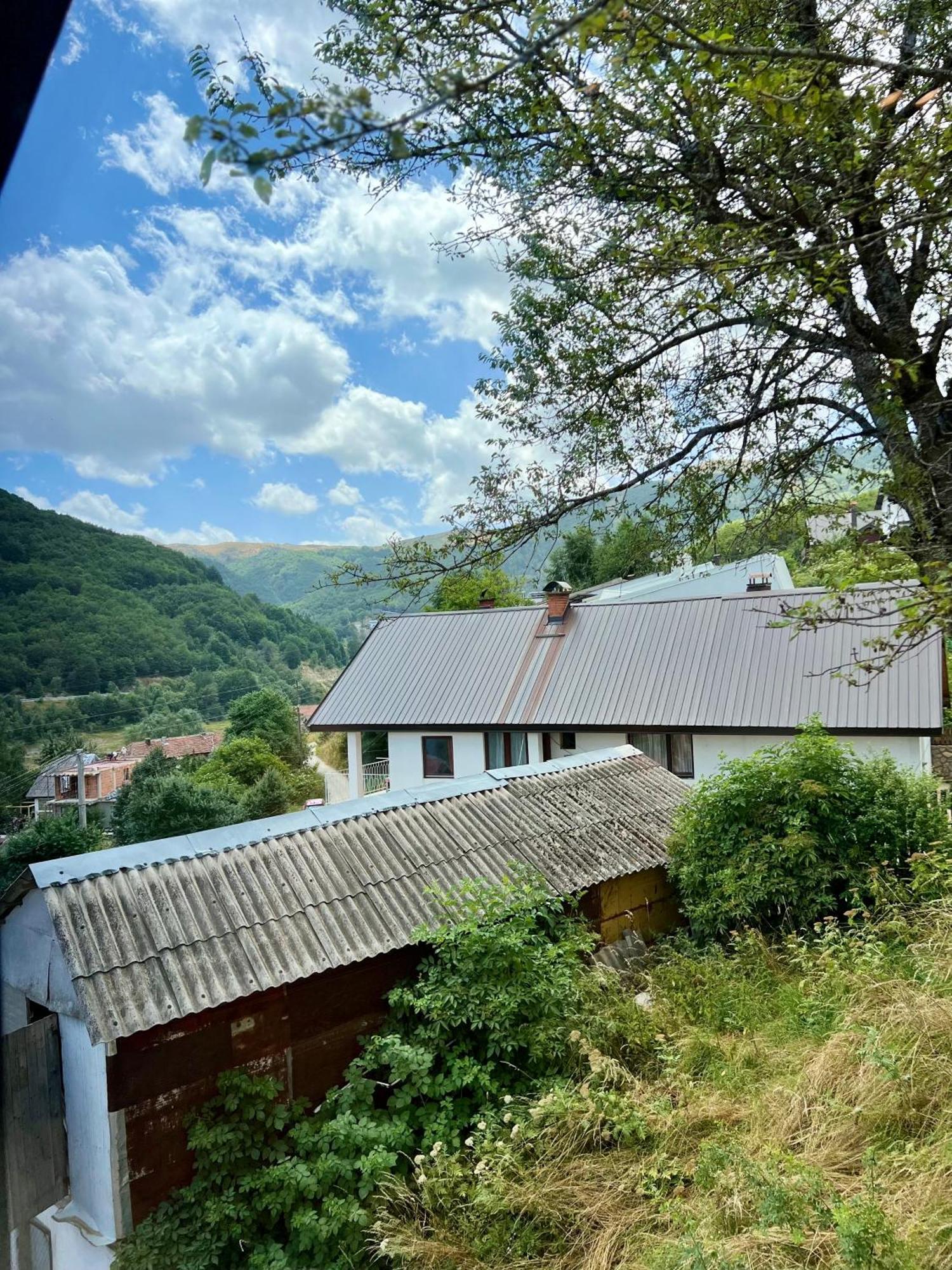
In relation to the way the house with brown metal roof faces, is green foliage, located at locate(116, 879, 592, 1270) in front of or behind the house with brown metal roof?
in front

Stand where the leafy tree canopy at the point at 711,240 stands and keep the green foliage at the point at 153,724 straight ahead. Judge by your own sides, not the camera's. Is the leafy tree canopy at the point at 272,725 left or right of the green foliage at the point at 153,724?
right

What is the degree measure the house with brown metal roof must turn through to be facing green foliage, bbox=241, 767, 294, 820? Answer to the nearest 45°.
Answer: approximately 135° to its right

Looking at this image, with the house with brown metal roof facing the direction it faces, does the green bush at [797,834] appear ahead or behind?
ahead

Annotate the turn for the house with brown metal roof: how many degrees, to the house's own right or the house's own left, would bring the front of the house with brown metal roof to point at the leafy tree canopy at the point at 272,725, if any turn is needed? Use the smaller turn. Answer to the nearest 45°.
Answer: approximately 135° to the house's own right

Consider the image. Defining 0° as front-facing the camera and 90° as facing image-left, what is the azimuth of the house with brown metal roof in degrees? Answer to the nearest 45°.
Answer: approximately 0°
